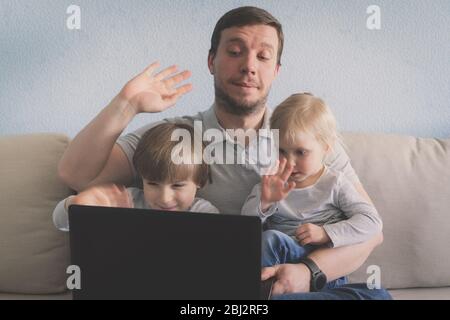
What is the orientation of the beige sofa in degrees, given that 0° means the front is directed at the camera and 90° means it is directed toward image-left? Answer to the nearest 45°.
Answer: approximately 0°

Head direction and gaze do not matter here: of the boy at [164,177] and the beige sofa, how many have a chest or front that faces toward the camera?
2

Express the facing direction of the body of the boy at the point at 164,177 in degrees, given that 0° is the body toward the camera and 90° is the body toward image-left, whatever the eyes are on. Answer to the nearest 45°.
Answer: approximately 0°
